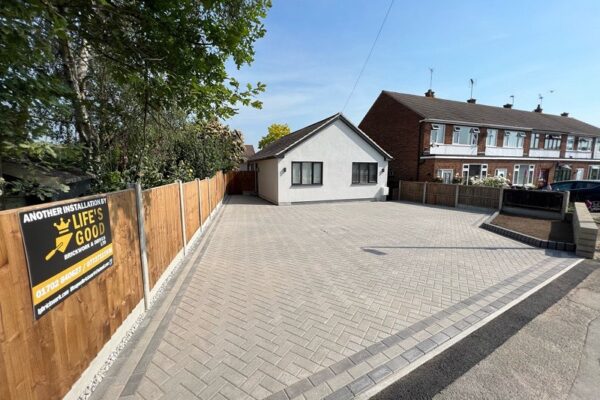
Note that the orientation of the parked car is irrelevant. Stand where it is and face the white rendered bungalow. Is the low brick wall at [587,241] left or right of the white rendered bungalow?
left

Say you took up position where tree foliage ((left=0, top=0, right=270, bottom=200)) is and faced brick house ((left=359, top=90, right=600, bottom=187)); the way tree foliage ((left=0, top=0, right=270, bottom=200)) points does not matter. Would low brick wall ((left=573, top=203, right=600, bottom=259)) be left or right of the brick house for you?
right

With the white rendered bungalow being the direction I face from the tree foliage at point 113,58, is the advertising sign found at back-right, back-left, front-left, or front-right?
back-right

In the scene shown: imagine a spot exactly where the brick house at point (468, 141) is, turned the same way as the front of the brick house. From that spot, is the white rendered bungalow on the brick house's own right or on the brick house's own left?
on the brick house's own right

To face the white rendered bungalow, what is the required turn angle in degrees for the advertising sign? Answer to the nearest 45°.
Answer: approximately 90° to its left

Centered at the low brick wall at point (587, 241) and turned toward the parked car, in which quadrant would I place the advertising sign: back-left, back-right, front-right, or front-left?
back-left

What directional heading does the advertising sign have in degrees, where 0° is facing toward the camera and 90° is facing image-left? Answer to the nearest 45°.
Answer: approximately 315°
